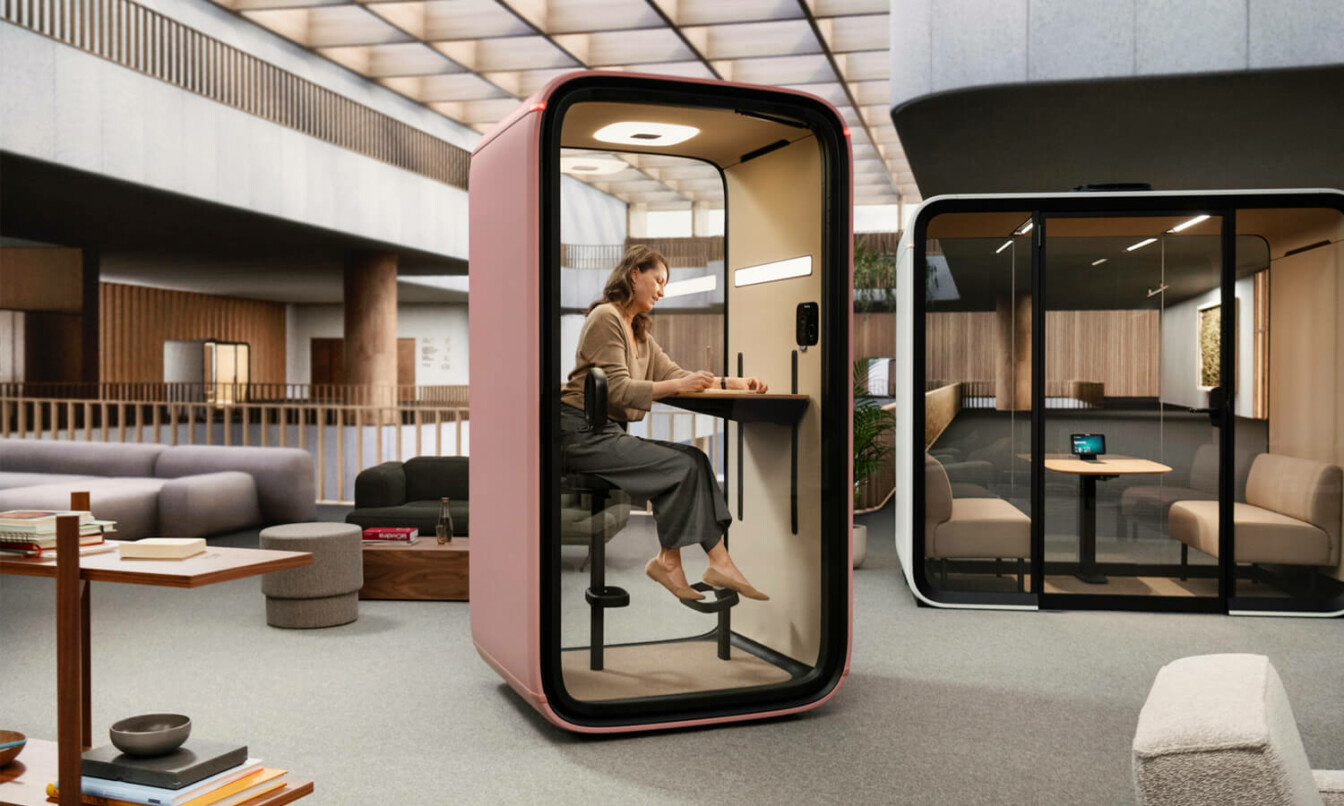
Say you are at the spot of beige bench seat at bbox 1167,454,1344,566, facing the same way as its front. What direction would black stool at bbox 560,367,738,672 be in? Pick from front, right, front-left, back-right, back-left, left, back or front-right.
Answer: front

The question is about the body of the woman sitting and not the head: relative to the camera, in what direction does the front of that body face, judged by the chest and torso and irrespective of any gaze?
to the viewer's right

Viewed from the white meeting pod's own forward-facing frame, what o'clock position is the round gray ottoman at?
The round gray ottoman is roughly at 2 o'clock from the white meeting pod.

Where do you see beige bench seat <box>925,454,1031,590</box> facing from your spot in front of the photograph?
facing to the right of the viewer

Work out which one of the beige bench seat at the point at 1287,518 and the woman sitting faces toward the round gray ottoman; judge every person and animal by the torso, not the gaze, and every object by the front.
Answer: the beige bench seat

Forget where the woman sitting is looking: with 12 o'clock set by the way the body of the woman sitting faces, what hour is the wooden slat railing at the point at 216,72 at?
The wooden slat railing is roughly at 8 o'clock from the woman sitting.

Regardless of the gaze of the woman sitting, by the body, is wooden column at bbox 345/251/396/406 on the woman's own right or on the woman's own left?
on the woman's own left

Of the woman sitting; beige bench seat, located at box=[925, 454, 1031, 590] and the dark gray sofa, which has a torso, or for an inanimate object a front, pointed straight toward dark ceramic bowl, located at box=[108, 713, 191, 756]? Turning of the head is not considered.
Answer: the dark gray sofa

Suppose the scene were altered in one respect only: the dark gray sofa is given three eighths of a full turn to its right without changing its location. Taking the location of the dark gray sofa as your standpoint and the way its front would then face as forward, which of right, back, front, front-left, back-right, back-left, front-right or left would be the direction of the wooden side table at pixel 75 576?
back-left

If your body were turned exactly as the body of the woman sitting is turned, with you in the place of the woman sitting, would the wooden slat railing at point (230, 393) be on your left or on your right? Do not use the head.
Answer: on your left

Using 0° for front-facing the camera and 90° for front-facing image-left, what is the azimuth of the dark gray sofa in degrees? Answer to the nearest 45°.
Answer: approximately 0°

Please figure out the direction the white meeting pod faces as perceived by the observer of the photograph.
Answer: facing the viewer

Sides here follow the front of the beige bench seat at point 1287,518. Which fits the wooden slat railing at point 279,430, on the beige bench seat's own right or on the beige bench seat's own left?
on the beige bench seat's own right

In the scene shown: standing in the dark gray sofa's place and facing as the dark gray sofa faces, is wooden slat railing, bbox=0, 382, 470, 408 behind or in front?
behind

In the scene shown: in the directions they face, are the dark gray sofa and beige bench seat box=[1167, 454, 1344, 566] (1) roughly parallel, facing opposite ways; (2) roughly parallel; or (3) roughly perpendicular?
roughly perpendicular

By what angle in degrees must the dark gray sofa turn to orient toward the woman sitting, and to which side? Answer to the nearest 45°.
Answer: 0° — it already faces them

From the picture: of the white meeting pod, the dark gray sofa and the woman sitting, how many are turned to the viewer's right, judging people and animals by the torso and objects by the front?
1

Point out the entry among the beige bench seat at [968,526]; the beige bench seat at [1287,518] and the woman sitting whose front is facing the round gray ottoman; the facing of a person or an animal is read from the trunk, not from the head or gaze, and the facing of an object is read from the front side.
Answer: the beige bench seat at [1287,518]
